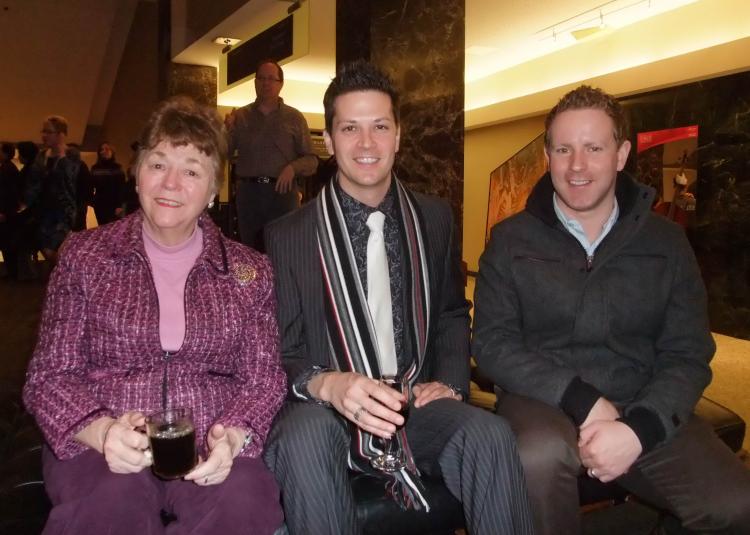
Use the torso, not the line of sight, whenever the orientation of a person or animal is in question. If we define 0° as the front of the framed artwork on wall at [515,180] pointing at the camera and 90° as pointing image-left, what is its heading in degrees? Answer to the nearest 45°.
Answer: approximately 45°

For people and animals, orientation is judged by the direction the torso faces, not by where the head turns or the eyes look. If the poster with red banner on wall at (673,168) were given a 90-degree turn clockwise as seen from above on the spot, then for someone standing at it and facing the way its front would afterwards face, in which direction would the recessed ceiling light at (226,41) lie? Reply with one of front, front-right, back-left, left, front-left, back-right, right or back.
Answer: front-left

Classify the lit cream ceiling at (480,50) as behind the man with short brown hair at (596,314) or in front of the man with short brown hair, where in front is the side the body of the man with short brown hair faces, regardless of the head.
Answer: behind

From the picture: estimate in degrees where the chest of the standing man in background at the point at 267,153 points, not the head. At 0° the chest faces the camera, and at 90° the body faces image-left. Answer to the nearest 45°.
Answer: approximately 0°

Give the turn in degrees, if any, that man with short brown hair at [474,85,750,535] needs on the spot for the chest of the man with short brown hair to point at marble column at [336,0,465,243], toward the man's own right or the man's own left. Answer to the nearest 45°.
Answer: approximately 135° to the man's own right

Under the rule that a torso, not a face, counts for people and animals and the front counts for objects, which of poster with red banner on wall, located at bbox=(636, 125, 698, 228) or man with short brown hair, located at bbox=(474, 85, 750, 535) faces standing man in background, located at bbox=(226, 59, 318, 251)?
the poster with red banner on wall

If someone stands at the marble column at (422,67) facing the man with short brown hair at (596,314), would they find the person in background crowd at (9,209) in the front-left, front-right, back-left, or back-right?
back-right
